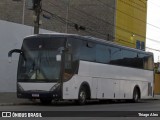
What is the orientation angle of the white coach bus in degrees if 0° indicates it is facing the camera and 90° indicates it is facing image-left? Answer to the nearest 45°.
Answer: approximately 45°
